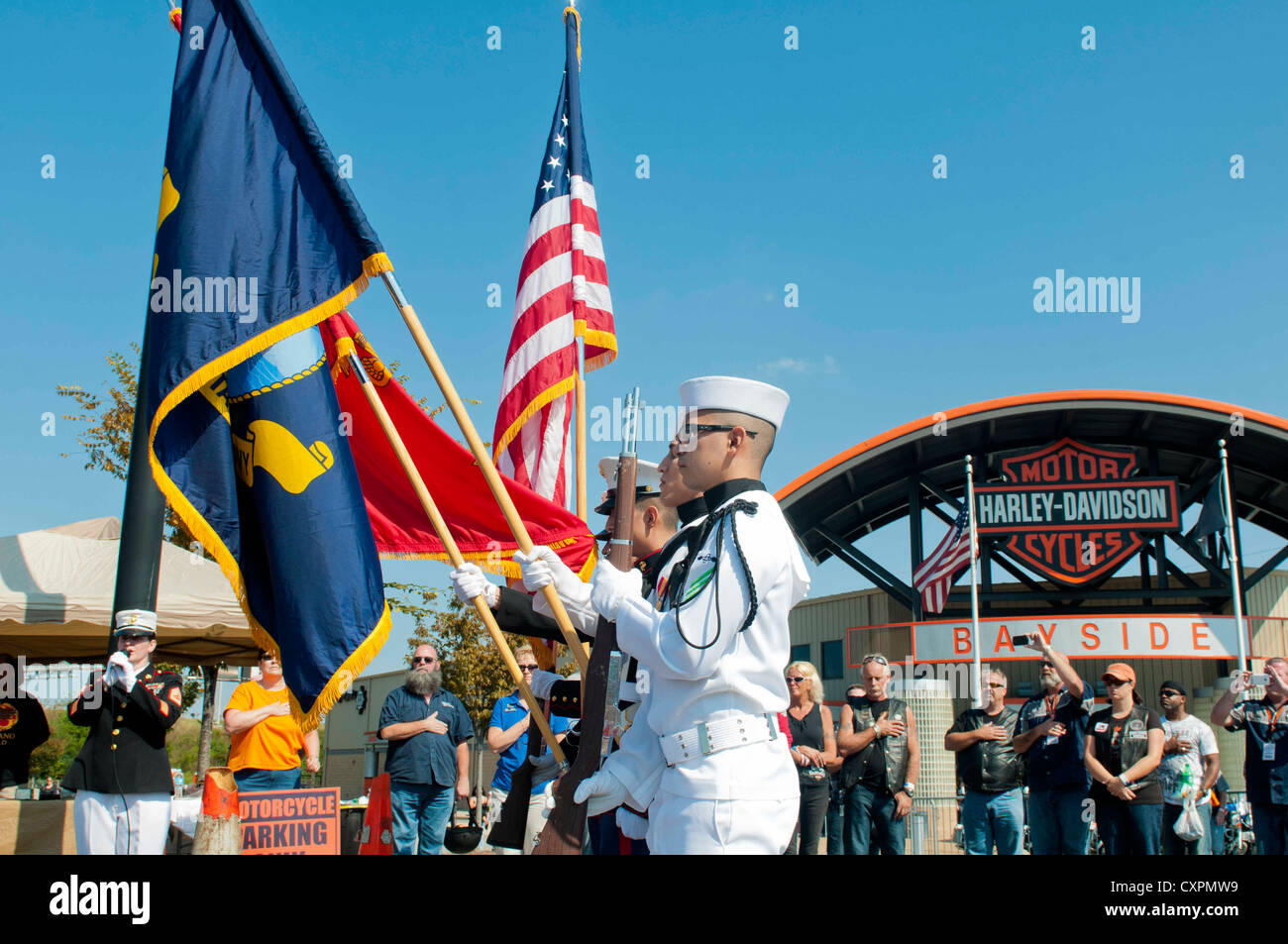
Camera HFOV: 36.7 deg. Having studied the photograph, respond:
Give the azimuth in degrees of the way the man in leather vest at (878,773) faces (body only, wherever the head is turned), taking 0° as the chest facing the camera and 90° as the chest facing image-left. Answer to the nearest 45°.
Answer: approximately 0°

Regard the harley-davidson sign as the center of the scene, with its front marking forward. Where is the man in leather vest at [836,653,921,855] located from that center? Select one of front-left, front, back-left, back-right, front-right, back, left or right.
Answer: front

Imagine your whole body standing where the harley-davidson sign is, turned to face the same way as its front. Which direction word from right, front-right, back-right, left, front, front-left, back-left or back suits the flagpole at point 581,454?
front

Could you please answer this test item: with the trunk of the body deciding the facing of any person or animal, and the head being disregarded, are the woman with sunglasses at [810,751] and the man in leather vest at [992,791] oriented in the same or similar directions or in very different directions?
same or similar directions

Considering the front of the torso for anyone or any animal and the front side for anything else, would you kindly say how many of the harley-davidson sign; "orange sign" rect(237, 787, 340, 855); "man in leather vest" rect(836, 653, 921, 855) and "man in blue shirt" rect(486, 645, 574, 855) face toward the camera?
4

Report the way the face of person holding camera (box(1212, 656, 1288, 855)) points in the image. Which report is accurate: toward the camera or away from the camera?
toward the camera

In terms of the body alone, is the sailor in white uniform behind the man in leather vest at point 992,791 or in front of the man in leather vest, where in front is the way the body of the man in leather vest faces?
in front

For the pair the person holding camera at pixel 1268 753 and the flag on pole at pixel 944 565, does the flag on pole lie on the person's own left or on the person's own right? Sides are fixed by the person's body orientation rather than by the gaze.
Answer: on the person's own right

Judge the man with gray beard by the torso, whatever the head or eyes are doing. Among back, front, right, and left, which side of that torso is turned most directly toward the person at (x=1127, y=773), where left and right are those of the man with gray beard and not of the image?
left

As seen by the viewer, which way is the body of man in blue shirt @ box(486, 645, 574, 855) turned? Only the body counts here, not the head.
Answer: toward the camera

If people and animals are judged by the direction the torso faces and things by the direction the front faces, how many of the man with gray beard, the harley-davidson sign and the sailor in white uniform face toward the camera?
2

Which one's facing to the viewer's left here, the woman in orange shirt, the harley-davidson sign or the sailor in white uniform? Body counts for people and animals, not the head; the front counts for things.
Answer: the sailor in white uniform

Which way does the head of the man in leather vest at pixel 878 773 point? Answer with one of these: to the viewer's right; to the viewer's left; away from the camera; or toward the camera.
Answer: toward the camera

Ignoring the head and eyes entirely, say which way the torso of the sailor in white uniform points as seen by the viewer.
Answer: to the viewer's left

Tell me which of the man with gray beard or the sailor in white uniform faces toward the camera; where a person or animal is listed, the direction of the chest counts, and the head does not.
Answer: the man with gray beard

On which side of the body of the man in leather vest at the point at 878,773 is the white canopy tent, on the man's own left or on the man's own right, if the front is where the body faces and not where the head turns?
on the man's own right
